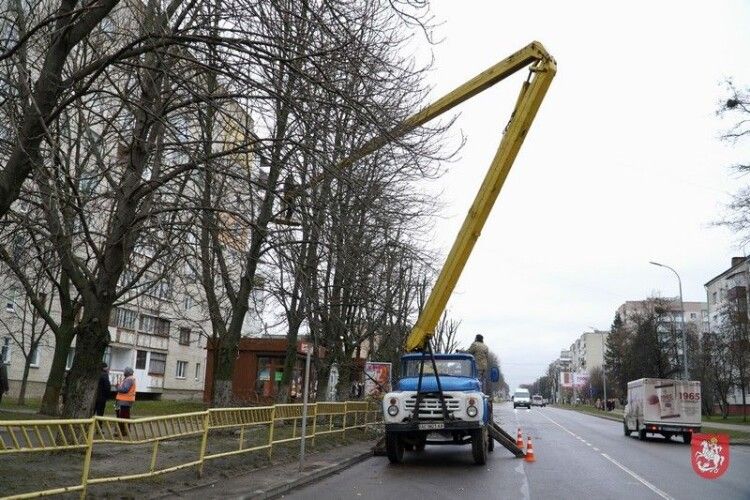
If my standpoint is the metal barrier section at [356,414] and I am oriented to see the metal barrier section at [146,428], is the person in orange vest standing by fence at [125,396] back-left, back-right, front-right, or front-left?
front-right

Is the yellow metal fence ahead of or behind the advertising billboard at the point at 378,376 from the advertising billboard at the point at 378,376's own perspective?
ahead

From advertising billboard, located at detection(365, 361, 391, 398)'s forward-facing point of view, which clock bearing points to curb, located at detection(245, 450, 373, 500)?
The curb is roughly at 12 o'clock from the advertising billboard.

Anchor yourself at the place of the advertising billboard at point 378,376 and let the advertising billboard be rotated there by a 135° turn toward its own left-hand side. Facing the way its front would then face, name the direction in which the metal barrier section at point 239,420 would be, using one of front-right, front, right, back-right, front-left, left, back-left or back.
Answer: back-right

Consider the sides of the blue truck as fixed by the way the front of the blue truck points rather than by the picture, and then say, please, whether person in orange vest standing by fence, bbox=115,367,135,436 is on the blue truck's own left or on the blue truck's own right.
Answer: on the blue truck's own right

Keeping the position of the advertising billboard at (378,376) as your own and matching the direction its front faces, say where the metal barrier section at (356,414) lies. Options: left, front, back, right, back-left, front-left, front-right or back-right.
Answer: front

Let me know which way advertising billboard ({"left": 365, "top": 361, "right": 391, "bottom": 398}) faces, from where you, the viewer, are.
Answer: facing the viewer

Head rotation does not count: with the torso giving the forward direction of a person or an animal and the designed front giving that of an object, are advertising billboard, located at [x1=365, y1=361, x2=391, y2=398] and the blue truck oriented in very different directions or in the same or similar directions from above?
same or similar directions

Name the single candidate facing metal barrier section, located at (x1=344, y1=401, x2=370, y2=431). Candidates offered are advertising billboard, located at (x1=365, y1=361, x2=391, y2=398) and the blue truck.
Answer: the advertising billboard

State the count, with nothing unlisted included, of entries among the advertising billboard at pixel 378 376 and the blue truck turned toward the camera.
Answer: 2

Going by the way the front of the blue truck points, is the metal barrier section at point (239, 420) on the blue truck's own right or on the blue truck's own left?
on the blue truck's own right

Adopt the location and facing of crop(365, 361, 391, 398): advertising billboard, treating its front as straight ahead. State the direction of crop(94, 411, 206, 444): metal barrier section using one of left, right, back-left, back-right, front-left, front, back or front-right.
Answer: front
